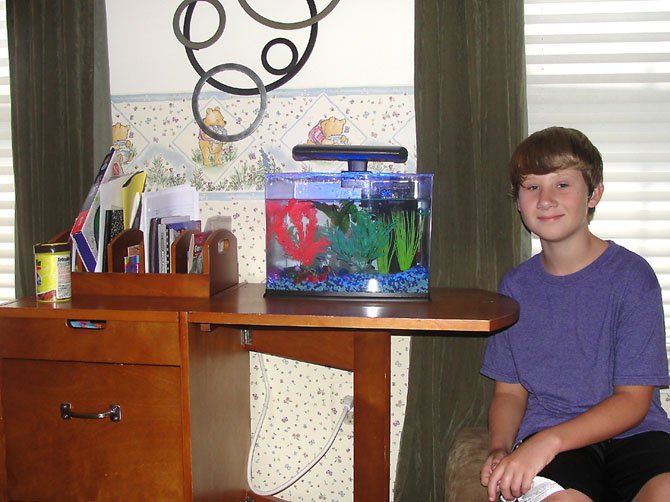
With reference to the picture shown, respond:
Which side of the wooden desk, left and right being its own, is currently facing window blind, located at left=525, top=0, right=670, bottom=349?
left

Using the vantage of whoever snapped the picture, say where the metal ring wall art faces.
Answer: facing the viewer

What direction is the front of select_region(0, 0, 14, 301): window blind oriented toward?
toward the camera

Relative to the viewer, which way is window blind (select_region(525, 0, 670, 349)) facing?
toward the camera

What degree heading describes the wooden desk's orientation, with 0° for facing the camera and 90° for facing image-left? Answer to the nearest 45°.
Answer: approximately 0°
